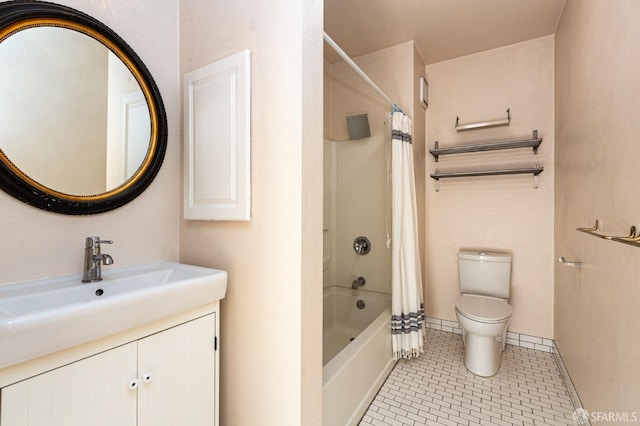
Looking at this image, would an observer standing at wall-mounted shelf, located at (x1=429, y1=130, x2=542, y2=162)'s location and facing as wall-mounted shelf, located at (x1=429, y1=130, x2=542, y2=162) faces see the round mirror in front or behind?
in front

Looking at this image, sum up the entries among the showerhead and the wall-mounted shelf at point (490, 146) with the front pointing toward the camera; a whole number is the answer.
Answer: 2

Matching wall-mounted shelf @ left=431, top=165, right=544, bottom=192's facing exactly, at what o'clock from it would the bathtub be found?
The bathtub is roughly at 1 o'clock from the wall-mounted shelf.

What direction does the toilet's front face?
toward the camera

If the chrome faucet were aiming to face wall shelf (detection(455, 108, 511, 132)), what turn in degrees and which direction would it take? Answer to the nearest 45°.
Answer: approximately 45° to its left

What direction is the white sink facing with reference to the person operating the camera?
facing the viewer and to the right of the viewer

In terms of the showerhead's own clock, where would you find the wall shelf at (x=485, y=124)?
The wall shelf is roughly at 9 o'clock from the showerhead.

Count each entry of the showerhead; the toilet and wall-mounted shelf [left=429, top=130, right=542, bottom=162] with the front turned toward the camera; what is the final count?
3

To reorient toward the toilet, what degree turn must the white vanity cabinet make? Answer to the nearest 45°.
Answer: approximately 45° to its left

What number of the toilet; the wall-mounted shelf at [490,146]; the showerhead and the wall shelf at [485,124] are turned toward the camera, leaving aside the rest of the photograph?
4

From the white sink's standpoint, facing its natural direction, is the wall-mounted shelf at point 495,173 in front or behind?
in front

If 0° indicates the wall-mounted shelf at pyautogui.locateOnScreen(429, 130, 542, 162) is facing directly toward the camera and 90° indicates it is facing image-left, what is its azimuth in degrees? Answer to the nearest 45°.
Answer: approximately 0°

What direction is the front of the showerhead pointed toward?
toward the camera

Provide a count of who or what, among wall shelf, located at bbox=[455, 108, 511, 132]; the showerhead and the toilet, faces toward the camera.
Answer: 3
